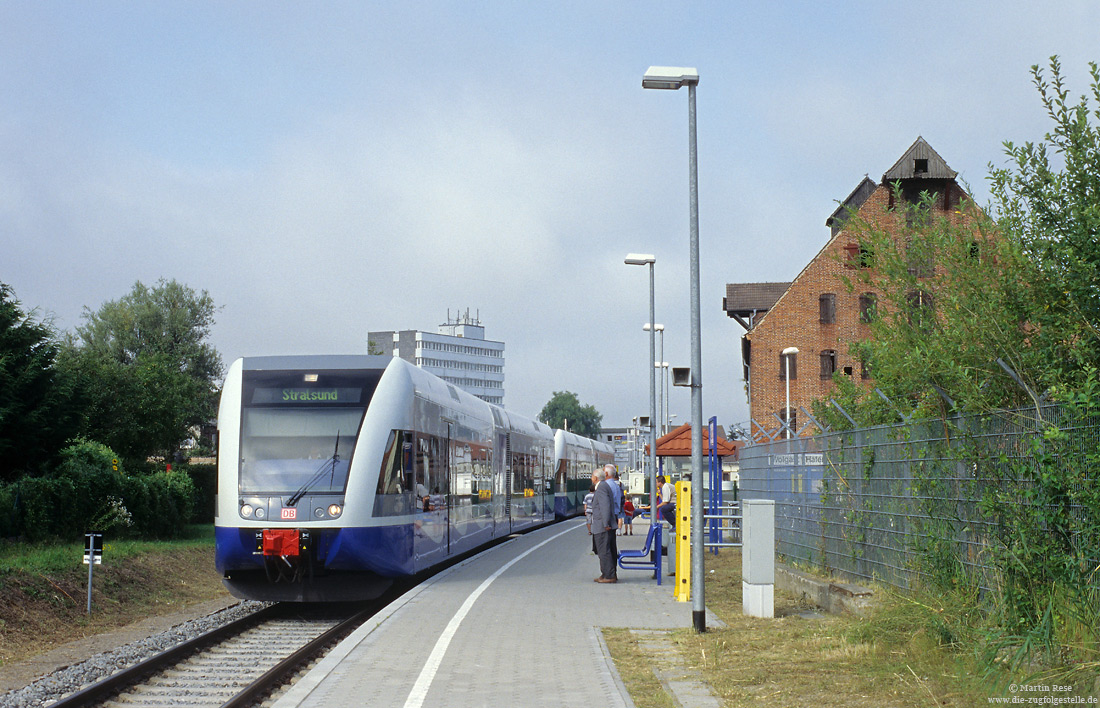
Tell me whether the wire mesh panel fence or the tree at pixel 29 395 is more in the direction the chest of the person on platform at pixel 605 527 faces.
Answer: the tree

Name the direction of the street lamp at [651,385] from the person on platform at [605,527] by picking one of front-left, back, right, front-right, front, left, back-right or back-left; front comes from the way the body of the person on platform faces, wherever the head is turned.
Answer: right

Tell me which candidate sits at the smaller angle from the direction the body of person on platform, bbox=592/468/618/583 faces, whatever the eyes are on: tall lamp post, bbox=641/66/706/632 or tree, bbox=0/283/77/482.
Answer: the tree

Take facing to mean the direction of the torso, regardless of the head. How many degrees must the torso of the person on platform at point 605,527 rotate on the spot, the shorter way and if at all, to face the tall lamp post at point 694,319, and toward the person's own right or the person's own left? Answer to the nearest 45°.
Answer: approximately 90° to the person's own left

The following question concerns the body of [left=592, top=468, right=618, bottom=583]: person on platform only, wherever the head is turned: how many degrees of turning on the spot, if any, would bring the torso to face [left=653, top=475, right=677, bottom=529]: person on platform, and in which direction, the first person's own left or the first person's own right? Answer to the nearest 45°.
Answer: approximately 90° to the first person's own right

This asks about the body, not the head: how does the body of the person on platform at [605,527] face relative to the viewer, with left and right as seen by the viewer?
facing to the left of the viewer

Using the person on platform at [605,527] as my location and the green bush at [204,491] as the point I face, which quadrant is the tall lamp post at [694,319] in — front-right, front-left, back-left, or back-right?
back-left
